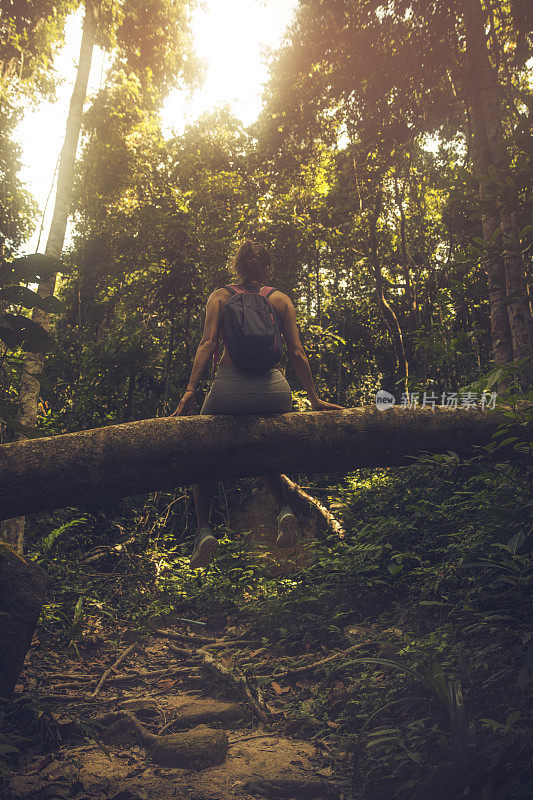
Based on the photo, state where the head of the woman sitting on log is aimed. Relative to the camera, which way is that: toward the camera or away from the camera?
away from the camera

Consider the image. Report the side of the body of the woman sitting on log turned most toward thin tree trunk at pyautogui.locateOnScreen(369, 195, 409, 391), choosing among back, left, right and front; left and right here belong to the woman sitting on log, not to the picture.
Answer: front

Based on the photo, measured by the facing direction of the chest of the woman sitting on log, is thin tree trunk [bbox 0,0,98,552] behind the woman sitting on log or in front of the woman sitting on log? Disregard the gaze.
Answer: in front

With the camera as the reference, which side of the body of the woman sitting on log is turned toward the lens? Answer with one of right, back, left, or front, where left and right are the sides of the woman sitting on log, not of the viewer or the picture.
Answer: back

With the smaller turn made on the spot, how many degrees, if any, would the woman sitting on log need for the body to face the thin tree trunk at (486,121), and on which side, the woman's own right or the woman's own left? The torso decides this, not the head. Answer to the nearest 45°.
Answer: approximately 45° to the woman's own right
